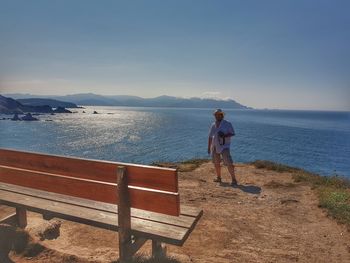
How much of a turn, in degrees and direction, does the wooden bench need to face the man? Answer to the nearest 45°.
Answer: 0° — it already faces them

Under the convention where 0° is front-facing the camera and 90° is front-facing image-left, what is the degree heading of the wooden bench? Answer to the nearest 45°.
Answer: approximately 225°

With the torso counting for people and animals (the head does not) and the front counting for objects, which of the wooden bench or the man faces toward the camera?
the man

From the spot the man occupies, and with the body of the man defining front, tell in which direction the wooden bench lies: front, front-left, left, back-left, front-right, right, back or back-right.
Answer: front

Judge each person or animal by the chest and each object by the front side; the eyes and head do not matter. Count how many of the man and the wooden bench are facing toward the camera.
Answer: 1

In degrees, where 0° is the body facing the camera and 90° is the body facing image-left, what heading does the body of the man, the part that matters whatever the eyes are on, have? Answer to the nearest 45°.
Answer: approximately 0°

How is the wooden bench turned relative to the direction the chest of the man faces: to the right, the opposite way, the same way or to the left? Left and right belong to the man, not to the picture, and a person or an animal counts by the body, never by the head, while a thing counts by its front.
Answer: the opposite way
